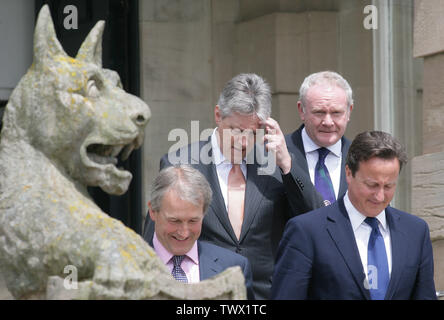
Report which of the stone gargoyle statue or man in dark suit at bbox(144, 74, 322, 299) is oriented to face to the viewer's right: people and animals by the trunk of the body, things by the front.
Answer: the stone gargoyle statue

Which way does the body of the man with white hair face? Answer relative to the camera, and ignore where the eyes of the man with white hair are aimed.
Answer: toward the camera

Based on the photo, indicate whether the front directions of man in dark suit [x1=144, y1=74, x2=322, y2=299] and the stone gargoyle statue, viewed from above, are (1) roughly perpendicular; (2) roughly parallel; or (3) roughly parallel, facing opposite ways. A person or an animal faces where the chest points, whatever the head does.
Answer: roughly perpendicular

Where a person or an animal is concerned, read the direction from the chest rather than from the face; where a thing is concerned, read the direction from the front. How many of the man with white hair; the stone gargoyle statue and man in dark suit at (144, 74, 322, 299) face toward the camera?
2

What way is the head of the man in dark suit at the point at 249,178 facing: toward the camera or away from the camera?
toward the camera

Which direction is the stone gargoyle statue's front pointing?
to the viewer's right

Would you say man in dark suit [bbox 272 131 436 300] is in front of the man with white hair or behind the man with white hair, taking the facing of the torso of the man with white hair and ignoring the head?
in front

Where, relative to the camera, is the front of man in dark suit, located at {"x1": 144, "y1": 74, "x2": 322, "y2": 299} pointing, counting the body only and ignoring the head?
toward the camera

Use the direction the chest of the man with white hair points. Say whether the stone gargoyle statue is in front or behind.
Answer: in front

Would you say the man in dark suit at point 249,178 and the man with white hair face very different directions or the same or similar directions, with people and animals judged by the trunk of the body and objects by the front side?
same or similar directions

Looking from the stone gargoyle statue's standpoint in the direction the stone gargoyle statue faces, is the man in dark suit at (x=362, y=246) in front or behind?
in front

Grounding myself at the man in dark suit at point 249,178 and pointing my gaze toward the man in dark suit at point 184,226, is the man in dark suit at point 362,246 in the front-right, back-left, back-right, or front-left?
front-left
